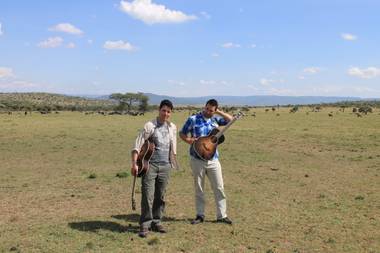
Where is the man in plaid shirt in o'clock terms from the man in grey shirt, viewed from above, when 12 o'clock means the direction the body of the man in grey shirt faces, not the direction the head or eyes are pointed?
The man in plaid shirt is roughly at 8 o'clock from the man in grey shirt.

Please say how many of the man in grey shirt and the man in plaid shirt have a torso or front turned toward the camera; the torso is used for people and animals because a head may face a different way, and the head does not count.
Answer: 2

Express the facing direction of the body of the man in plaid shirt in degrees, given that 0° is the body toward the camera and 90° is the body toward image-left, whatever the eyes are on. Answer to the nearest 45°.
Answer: approximately 0°

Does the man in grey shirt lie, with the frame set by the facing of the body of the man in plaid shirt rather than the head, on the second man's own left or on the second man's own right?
on the second man's own right

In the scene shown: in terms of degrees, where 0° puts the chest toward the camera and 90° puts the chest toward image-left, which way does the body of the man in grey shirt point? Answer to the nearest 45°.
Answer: approximately 0°
